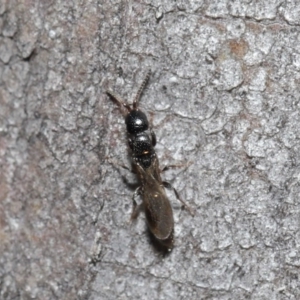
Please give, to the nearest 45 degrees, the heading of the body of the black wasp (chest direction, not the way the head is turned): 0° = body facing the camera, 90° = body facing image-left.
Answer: approximately 180°
